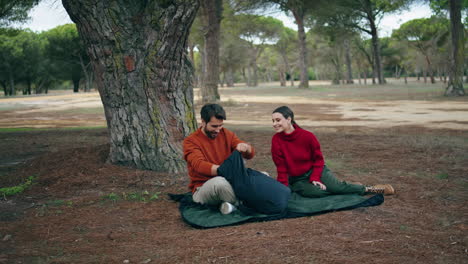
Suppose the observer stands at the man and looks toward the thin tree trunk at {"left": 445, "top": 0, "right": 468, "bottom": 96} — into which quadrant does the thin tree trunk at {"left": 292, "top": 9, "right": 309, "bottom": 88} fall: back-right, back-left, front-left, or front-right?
front-left

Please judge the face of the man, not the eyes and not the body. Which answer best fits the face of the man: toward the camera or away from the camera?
toward the camera

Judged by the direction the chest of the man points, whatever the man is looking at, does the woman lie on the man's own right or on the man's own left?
on the man's own left

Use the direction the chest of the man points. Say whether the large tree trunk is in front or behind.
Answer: behind

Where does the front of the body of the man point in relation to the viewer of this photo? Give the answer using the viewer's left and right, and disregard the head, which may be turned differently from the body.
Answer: facing the viewer and to the right of the viewer

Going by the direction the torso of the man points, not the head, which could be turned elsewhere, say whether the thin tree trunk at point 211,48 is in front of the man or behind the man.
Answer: behind

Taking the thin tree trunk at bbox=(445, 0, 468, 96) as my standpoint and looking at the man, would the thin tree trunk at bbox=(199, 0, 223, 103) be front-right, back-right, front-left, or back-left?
front-right

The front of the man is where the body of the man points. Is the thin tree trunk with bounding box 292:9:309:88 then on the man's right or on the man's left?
on the man's left

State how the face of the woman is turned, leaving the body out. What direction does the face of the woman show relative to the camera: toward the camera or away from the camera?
toward the camera

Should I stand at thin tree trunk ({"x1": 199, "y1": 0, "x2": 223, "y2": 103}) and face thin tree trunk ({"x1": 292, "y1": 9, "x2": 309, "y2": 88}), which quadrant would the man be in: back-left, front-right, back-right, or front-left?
back-right
